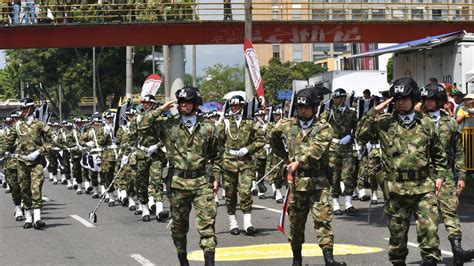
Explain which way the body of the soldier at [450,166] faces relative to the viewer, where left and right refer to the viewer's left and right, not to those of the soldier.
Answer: facing the viewer and to the left of the viewer

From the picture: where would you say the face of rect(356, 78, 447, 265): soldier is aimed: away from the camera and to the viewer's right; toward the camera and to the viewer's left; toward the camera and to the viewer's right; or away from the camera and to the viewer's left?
toward the camera and to the viewer's left

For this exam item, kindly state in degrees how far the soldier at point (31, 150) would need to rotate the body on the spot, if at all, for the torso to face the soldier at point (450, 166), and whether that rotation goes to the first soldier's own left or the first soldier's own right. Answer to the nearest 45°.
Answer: approximately 45° to the first soldier's own left

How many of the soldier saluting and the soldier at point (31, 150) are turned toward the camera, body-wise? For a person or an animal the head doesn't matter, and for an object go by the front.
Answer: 2

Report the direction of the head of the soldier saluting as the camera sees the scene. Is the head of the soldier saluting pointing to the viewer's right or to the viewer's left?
to the viewer's left

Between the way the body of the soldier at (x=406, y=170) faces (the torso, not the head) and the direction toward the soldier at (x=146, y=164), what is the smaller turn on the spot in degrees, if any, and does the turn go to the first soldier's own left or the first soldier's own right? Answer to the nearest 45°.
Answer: approximately 135° to the first soldier's own right

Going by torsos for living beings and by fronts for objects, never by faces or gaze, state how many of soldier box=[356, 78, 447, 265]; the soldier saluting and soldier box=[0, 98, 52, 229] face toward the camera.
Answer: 3

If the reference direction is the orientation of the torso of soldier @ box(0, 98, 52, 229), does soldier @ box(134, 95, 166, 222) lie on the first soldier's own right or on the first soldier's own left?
on the first soldier's own left
